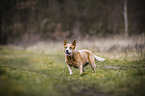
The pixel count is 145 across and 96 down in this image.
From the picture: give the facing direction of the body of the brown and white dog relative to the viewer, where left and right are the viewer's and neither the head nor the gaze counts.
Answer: facing the viewer and to the left of the viewer
